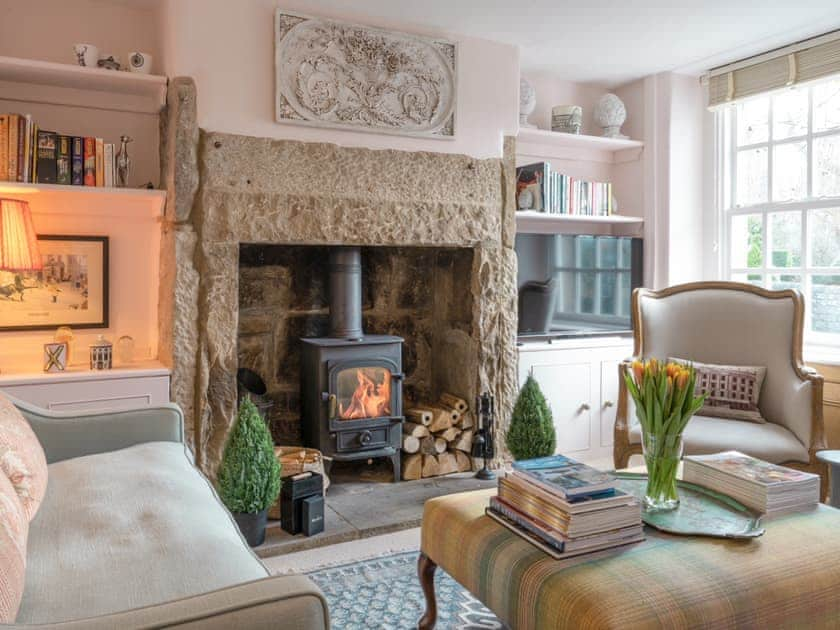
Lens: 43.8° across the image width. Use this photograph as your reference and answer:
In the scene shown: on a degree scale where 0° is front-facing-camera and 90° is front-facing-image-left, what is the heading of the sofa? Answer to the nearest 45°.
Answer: approximately 270°

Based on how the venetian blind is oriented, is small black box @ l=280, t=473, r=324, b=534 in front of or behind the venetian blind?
in front

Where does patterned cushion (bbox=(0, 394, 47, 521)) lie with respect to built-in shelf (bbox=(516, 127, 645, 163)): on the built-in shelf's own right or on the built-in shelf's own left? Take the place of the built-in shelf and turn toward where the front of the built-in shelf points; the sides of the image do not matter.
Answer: on the built-in shelf's own right

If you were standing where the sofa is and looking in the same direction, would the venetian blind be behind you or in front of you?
in front

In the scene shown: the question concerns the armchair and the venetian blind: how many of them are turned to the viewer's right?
0

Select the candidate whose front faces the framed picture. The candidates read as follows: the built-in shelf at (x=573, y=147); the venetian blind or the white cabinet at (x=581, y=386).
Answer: the venetian blind

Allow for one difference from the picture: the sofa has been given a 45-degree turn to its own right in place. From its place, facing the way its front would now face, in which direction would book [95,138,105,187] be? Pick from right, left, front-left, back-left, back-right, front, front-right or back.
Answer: back-left

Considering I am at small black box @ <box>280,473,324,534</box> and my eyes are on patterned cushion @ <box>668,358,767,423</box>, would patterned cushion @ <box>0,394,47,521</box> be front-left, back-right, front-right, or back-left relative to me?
back-right

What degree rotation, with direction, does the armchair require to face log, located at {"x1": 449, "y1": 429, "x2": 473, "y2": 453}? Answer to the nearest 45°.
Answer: approximately 90° to its right

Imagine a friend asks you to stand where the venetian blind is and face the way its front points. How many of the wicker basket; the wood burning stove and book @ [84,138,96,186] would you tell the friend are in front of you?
3

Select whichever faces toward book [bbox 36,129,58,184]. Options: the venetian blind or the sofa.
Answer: the venetian blind

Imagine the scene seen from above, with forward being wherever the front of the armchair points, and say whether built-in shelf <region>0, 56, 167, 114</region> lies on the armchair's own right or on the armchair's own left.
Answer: on the armchair's own right

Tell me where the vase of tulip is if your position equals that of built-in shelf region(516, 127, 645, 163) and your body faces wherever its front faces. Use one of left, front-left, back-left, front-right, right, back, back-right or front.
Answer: front-right

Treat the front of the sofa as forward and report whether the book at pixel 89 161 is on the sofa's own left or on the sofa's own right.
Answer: on the sofa's own left

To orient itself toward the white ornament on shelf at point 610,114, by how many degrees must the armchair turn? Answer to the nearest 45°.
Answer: approximately 135° to its right

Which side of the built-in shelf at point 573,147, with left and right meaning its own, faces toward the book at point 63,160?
right
